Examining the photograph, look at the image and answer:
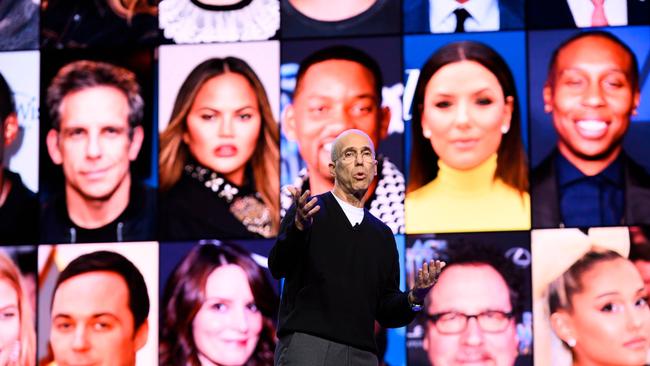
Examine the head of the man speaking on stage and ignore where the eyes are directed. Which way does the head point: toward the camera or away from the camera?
toward the camera

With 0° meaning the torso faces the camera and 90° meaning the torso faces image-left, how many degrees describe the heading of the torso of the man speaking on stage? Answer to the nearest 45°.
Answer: approximately 315°
